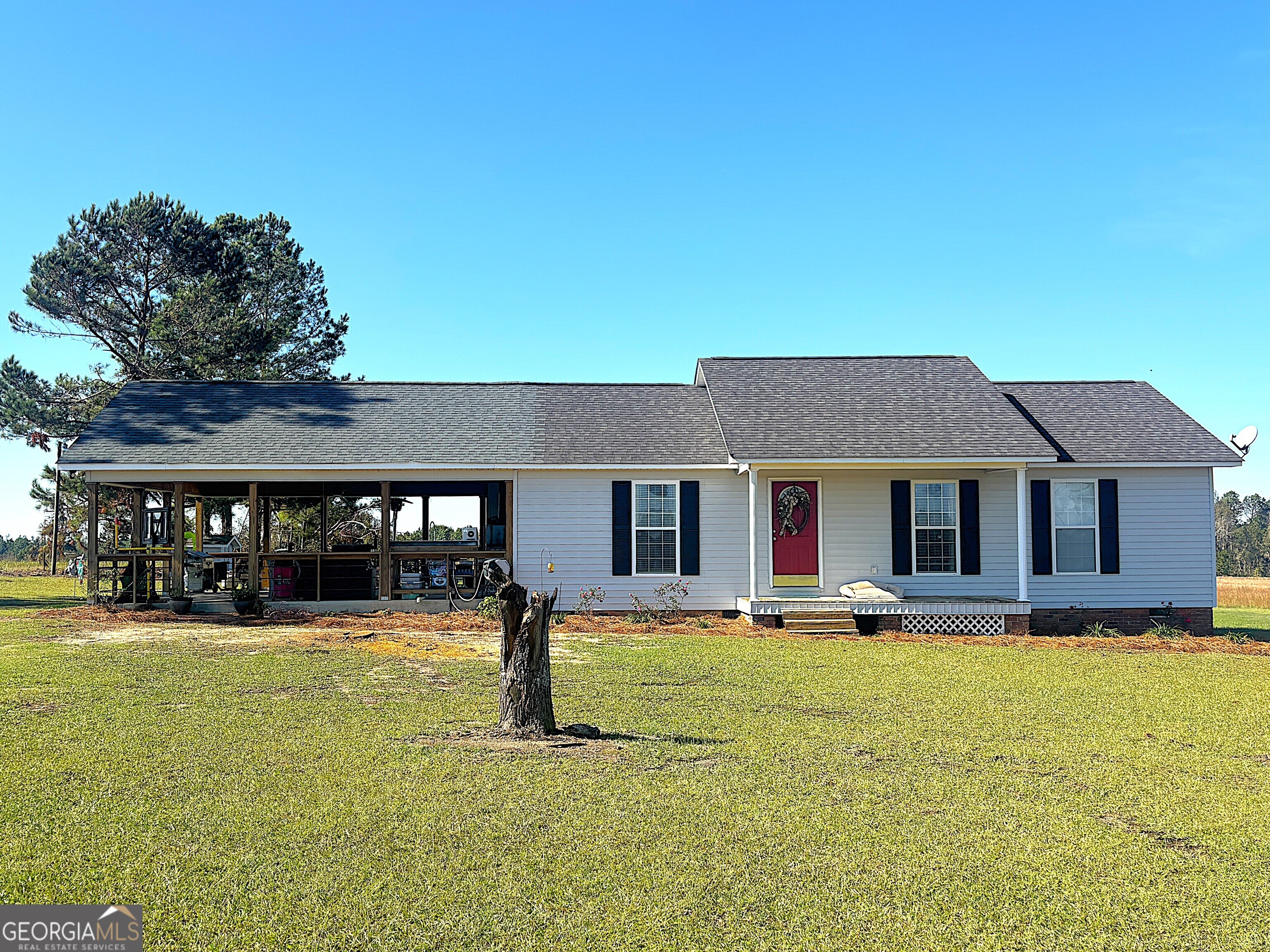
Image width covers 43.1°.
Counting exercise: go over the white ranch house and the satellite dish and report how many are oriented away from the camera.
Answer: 0

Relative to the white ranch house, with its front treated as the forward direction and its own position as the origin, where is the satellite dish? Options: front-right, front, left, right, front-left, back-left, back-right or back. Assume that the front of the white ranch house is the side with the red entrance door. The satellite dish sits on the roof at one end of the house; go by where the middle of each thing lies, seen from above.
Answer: left

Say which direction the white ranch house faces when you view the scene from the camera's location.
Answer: facing the viewer

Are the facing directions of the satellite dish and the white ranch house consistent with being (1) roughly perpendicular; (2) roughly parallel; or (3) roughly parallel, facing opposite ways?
roughly perpendicular
